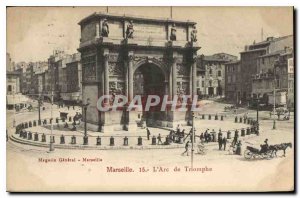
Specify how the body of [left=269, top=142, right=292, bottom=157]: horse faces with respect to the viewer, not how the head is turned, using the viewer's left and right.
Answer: facing to the right of the viewer

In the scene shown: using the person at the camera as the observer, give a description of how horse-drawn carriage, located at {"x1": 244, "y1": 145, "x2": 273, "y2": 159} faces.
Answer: facing to the right of the viewer

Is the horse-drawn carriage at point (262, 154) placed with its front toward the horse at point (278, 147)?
yes

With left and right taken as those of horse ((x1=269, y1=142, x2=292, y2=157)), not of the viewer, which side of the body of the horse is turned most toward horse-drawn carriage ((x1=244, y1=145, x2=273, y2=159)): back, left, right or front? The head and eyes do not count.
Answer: back

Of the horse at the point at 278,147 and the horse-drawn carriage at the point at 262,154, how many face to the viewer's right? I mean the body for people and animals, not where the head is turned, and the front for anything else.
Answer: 2
